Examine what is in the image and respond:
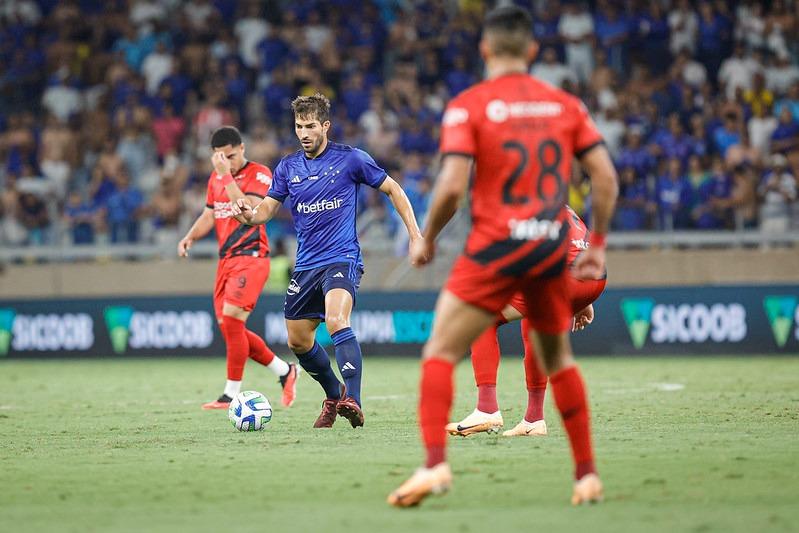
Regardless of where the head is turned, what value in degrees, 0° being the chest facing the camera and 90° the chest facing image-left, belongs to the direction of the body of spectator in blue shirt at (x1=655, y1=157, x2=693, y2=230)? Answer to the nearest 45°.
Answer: approximately 0°

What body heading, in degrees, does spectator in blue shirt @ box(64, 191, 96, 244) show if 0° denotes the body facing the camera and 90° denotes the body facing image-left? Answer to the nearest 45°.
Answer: approximately 0°

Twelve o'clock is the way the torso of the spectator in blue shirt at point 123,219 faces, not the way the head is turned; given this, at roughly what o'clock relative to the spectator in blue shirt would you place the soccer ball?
The soccer ball is roughly at 12 o'clock from the spectator in blue shirt.

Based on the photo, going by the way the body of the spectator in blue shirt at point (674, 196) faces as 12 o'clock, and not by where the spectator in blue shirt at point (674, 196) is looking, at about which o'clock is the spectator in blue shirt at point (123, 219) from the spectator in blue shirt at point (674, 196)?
the spectator in blue shirt at point (123, 219) is roughly at 3 o'clock from the spectator in blue shirt at point (674, 196).

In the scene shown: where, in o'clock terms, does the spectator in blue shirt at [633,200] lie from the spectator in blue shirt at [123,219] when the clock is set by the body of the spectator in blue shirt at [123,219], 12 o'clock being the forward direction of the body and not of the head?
the spectator in blue shirt at [633,200] is roughly at 10 o'clock from the spectator in blue shirt at [123,219].

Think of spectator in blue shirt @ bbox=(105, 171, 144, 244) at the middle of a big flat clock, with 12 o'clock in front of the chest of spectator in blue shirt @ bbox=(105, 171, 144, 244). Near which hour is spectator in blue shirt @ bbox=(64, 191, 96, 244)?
spectator in blue shirt @ bbox=(64, 191, 96, 244) is roughly at 3 o'clock from spectator in blue shirt @ bbox=(105, 171, 144, 244).

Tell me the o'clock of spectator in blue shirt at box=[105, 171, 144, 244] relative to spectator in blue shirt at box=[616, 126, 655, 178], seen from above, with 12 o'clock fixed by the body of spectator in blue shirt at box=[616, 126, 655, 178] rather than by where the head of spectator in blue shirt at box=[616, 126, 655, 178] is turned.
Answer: spectator in blue shirt at box=[105, 171, 144, 244] is roughly at 3 o'clock from spectator in blue shirt at box=[616, 126, 655, 178].

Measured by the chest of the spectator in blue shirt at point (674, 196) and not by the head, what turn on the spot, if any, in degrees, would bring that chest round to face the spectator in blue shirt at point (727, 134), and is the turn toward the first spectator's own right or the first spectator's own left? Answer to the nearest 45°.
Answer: approximately 135° to the first spectator's own left
